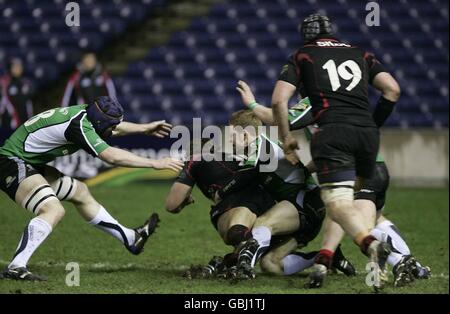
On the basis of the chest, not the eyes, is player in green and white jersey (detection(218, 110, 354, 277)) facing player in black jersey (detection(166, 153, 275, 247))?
yes

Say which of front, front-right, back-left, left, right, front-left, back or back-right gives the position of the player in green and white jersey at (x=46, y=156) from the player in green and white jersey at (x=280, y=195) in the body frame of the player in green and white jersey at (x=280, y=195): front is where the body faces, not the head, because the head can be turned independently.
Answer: front

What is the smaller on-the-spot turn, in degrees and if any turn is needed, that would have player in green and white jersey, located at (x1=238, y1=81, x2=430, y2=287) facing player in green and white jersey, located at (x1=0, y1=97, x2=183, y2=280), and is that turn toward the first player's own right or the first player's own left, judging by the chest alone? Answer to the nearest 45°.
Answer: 0° — they already face them

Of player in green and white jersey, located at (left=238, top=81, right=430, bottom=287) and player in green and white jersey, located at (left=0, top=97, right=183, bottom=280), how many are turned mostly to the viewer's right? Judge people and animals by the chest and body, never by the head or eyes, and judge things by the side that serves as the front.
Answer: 1

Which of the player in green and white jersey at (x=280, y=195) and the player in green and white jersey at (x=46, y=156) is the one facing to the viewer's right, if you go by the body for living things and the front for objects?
the player in green and white jersey at (x=46, y=156)

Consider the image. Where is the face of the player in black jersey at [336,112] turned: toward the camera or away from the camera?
away from the camera

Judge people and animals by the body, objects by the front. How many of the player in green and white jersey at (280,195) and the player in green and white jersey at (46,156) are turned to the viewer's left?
1

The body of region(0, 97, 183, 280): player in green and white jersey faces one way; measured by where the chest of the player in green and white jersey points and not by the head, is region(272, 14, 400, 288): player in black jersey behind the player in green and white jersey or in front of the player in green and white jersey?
in front

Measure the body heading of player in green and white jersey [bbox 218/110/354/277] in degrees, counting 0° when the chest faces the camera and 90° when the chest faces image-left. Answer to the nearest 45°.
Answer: approximately 90°

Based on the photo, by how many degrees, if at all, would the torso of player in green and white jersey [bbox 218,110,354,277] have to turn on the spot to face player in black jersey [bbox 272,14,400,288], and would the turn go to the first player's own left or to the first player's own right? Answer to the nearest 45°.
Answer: approximately 135° to the first player's own left

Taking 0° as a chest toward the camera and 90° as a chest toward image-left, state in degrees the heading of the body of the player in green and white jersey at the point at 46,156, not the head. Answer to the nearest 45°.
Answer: approximately 270°

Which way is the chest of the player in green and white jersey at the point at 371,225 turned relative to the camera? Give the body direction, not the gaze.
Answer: to the viewer's left

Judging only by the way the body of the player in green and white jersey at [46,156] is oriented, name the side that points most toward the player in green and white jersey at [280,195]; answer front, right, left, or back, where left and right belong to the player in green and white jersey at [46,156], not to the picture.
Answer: front

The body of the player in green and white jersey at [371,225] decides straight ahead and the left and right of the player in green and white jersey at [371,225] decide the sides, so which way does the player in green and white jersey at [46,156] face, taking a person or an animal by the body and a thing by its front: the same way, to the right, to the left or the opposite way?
the opposite way
